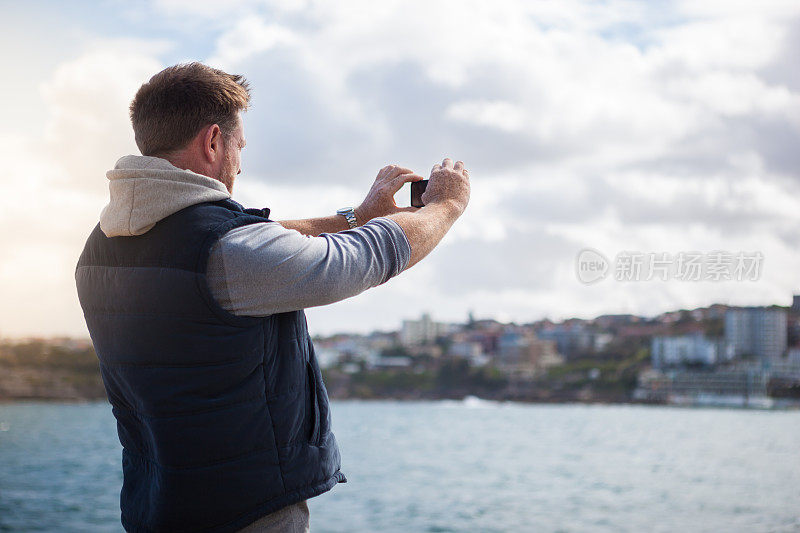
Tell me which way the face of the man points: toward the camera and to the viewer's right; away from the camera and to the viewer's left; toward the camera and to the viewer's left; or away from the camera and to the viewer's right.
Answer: away from the camera and to the viewer's right

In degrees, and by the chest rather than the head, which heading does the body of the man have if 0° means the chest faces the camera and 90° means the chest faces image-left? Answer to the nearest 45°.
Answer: approximately 225°
